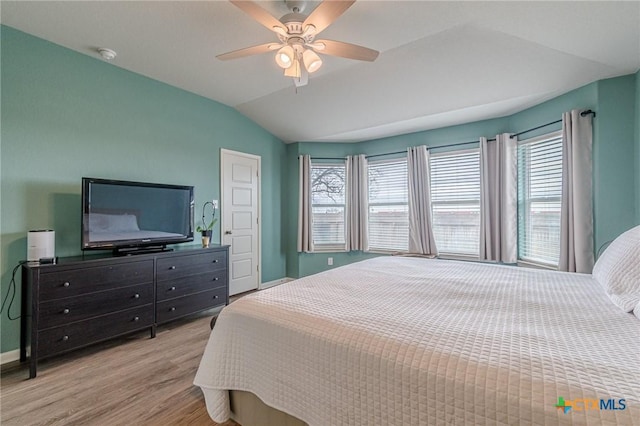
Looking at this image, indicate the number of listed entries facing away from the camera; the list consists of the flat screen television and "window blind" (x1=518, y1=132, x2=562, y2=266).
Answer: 0

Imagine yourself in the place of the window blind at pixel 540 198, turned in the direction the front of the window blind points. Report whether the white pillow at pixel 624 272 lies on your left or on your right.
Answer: on your left

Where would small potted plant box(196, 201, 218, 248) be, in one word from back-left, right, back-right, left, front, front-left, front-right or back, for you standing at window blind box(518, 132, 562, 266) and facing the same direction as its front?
front

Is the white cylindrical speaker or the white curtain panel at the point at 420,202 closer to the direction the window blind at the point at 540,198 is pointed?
the white cylindrical speaker

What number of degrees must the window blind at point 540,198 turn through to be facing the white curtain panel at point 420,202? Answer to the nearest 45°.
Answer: approximately 45° to its right

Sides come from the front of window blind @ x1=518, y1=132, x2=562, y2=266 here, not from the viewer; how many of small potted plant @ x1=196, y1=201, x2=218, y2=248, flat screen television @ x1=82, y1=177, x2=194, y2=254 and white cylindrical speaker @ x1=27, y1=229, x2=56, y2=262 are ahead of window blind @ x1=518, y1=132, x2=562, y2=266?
3

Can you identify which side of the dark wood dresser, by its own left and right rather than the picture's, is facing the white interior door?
left

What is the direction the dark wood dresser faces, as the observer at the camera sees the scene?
facing the viewer and to the right of the viewer

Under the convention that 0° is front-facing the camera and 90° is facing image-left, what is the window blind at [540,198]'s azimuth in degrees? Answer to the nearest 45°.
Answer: approximately 45°

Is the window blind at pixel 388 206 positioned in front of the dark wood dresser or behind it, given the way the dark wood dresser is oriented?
in front

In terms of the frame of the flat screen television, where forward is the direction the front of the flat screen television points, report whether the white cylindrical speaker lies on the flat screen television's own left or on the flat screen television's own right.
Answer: on the flat screen television's own right

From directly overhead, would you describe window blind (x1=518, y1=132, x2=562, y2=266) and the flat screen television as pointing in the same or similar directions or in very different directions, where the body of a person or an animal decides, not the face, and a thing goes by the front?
very different directions

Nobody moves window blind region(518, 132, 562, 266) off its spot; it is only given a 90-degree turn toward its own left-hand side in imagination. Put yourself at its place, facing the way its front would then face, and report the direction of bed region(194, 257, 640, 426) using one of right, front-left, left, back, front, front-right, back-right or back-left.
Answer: front-right

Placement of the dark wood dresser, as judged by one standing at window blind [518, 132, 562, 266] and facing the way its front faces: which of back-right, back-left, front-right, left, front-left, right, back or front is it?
front

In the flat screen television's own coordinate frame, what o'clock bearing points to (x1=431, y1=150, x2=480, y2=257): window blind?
The window blind is roughly at 11 o'clock from the flat screen television.

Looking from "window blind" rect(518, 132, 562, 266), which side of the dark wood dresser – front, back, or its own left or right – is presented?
front

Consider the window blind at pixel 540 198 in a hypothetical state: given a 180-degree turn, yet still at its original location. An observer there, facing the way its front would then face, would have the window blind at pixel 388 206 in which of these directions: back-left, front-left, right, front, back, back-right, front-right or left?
back-left
